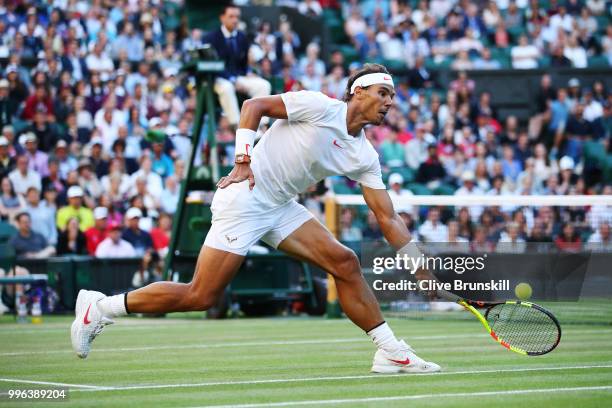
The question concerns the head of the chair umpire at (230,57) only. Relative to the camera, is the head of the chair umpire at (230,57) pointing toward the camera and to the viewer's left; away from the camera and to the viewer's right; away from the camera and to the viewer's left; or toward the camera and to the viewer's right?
toward the camera and to the viewer's right

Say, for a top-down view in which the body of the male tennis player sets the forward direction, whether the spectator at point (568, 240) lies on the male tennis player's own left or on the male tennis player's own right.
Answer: on the male tennis player's own left

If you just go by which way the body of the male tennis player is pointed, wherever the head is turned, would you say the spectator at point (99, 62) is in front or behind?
behind

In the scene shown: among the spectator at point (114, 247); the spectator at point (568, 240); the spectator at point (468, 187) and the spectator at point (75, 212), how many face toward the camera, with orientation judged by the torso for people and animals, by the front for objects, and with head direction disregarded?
4

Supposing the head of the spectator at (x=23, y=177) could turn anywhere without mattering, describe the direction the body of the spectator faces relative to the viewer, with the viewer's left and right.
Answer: facing the viewer

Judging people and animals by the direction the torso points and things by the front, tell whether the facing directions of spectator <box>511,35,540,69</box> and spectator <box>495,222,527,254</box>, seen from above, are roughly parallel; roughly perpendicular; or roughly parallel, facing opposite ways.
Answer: roughly parallel

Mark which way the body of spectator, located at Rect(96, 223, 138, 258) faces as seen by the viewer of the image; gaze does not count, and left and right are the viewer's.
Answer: facing the viewer

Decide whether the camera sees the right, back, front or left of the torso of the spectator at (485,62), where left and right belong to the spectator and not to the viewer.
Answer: front

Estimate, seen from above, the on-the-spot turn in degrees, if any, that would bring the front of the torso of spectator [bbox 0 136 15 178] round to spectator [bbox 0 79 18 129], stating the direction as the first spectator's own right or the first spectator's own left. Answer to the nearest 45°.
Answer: approximately 180°

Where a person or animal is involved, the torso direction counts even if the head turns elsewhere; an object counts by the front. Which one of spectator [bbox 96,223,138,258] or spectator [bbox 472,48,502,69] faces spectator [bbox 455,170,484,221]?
spectator [bbox 472,48,502,69]

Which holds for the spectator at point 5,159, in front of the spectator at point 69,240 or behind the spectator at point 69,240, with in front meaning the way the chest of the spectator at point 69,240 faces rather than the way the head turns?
behind

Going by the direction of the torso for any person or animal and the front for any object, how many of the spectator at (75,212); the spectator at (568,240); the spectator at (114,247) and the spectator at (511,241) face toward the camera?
4

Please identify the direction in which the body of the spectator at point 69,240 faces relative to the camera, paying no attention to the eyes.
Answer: toward the camera

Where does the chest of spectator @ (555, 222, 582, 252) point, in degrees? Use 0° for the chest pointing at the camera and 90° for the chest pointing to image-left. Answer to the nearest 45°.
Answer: approximately 0°

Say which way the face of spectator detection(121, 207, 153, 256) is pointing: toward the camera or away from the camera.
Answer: toward the camera

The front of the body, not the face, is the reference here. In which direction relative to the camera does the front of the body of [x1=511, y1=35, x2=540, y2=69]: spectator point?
toward the camera
